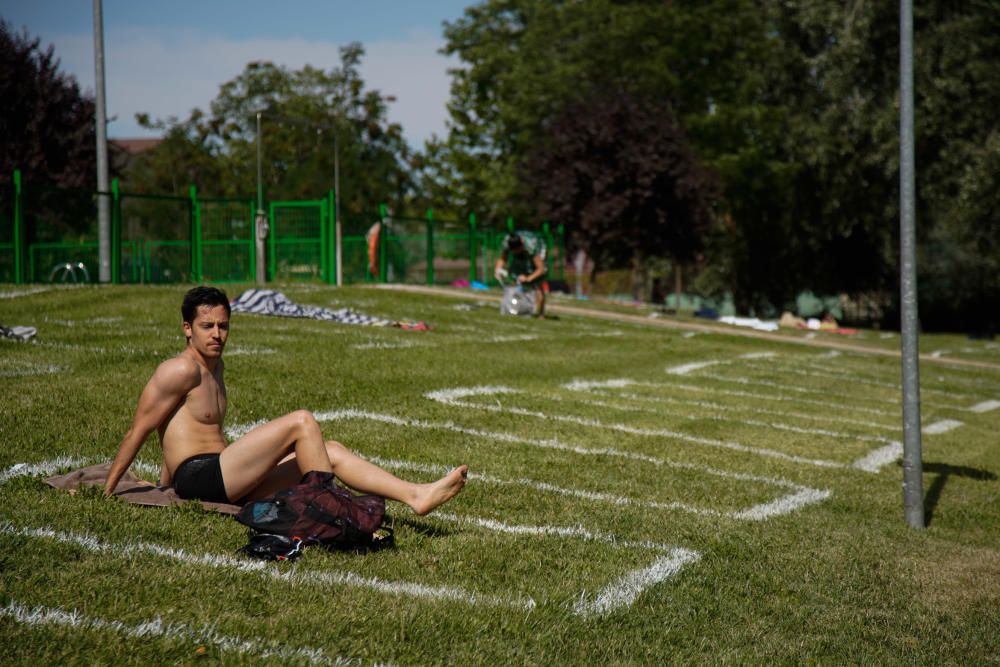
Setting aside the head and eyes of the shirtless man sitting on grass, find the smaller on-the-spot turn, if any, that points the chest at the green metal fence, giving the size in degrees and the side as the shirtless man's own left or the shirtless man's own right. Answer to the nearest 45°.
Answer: approximately 90° to the shirtless man's own left

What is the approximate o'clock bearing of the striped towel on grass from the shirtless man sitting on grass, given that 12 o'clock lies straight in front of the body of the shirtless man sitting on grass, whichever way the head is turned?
The striped towel on grass is roughly at 9 o'clock from the shirtless man sitting on grass.

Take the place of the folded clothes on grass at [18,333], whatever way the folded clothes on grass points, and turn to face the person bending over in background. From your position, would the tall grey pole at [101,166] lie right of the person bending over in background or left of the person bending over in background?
left

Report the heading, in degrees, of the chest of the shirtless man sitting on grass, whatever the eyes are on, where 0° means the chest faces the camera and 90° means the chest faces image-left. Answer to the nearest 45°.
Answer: approximately 270°

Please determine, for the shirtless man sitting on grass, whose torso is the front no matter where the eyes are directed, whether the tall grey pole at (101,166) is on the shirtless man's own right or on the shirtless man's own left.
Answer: on the shirtless man's own left

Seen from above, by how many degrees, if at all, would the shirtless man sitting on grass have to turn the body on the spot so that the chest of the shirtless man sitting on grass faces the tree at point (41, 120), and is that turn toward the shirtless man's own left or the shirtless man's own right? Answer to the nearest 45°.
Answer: approximately 90° to the shirtless man's own left

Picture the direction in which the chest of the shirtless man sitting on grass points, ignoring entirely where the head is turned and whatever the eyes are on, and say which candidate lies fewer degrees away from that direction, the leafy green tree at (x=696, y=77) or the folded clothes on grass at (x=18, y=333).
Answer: the leafy green tree

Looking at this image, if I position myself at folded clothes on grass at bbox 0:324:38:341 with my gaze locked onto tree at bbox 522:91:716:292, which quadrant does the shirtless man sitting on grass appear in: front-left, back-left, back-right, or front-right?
back-right

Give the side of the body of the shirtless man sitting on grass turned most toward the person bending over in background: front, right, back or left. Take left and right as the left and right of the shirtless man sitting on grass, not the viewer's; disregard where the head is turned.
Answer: left
